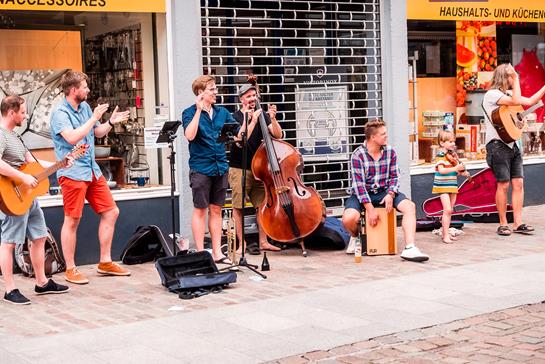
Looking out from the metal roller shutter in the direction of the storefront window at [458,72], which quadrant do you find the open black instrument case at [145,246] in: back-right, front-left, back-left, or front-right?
back-right

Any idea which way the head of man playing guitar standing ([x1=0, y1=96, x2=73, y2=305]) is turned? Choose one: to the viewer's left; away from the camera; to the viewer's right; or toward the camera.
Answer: to the viewer's right

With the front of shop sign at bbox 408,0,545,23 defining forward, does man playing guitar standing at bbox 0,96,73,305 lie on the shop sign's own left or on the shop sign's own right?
on the shop sign's own right

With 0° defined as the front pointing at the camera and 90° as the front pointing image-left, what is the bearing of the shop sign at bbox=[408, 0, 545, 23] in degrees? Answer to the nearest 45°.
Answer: approximately 0°

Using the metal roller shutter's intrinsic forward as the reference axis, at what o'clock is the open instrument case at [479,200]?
The open instrument case is roughly at 9 o'clock from the metal roller shutter.

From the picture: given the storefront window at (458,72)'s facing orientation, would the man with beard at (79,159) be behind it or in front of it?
in front

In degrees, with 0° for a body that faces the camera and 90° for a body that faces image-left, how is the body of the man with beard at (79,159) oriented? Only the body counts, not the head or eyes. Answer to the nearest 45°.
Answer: approximately 315°

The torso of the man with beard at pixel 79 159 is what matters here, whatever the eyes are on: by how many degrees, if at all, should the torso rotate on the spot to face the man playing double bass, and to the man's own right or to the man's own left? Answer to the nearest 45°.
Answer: approximately 90° to the man's own left
